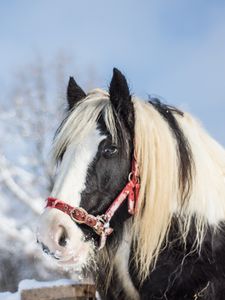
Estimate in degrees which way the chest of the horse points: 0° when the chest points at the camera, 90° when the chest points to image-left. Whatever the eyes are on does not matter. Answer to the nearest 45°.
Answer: approximately 45°
